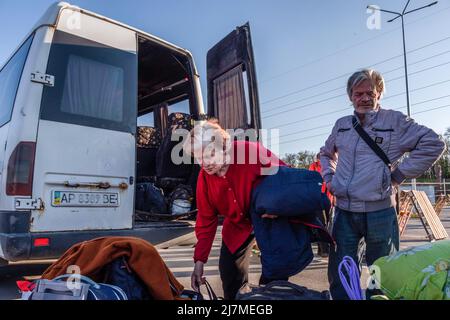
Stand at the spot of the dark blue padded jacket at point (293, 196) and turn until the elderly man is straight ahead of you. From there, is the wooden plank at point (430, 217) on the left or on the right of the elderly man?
left

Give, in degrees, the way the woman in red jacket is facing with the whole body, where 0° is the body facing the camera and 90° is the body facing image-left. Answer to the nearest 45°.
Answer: approximately 45°

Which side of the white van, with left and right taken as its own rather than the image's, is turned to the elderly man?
back

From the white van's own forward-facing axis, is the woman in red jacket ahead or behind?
behind

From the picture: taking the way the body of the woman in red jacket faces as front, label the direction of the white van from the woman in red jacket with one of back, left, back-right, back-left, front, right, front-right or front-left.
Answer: right

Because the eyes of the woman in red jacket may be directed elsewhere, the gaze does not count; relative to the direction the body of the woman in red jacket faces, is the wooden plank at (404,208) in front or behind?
behind

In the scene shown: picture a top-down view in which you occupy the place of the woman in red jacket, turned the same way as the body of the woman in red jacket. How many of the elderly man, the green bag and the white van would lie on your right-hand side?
1

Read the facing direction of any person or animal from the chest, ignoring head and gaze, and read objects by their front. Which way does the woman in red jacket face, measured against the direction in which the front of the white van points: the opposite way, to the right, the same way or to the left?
to the left

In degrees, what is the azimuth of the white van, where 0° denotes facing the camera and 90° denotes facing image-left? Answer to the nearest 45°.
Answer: approximately 135°
